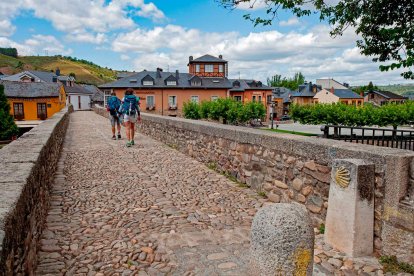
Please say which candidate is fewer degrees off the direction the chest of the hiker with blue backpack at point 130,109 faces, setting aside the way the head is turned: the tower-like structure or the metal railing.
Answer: the tower-like structure

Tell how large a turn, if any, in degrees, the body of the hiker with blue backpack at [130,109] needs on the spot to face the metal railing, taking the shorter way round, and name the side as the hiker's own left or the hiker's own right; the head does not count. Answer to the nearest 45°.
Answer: approximately 135° to the hiker's own right

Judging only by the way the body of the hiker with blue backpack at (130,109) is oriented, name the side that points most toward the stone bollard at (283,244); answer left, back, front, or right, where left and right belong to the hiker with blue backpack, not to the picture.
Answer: back

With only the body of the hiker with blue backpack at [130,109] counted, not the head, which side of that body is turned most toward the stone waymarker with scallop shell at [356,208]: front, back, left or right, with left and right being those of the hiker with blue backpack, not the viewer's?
back

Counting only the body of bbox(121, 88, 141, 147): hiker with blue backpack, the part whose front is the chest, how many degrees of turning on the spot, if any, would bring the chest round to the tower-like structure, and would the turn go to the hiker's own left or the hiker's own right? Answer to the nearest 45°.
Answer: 0° — they already face it

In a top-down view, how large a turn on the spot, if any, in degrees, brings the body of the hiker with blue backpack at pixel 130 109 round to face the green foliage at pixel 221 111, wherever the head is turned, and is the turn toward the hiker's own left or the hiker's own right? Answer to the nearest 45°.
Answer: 0° — they already face it

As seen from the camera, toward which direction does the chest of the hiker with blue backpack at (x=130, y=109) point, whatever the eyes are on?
away from the camera

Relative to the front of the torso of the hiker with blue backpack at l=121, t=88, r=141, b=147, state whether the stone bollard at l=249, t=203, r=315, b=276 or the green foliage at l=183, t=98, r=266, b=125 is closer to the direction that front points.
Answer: the green foliage

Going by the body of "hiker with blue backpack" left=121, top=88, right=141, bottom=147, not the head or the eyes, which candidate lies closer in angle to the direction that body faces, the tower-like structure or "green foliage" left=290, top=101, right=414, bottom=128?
the tower-like structure

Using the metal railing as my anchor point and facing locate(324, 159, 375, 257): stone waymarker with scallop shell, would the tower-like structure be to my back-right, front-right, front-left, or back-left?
back-right
